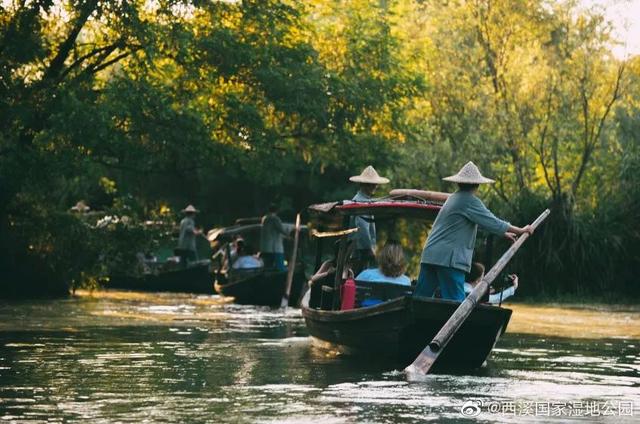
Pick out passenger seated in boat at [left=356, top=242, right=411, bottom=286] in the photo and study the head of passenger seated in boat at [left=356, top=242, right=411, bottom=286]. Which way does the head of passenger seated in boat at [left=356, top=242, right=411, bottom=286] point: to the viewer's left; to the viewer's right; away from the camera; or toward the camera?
away from the camera

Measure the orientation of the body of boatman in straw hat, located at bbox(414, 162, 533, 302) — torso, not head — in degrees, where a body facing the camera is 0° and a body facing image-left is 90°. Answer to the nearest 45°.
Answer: approximately 225°

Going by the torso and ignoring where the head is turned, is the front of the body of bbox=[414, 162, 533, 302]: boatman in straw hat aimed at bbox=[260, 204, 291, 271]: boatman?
no

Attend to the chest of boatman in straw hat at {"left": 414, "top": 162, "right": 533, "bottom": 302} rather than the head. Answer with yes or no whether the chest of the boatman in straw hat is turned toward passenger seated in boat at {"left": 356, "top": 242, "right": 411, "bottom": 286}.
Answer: no

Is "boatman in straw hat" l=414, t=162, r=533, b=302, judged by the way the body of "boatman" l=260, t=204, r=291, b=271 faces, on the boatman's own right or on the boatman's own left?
on the boatman's own right

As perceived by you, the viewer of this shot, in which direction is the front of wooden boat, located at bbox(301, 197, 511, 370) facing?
facing away from the viewer and to the left of the viewer

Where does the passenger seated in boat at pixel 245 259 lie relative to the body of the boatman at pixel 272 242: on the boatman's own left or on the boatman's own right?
on the boatman's own left

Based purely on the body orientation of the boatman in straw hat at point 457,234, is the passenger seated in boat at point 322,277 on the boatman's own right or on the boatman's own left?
on the boatman's own left
